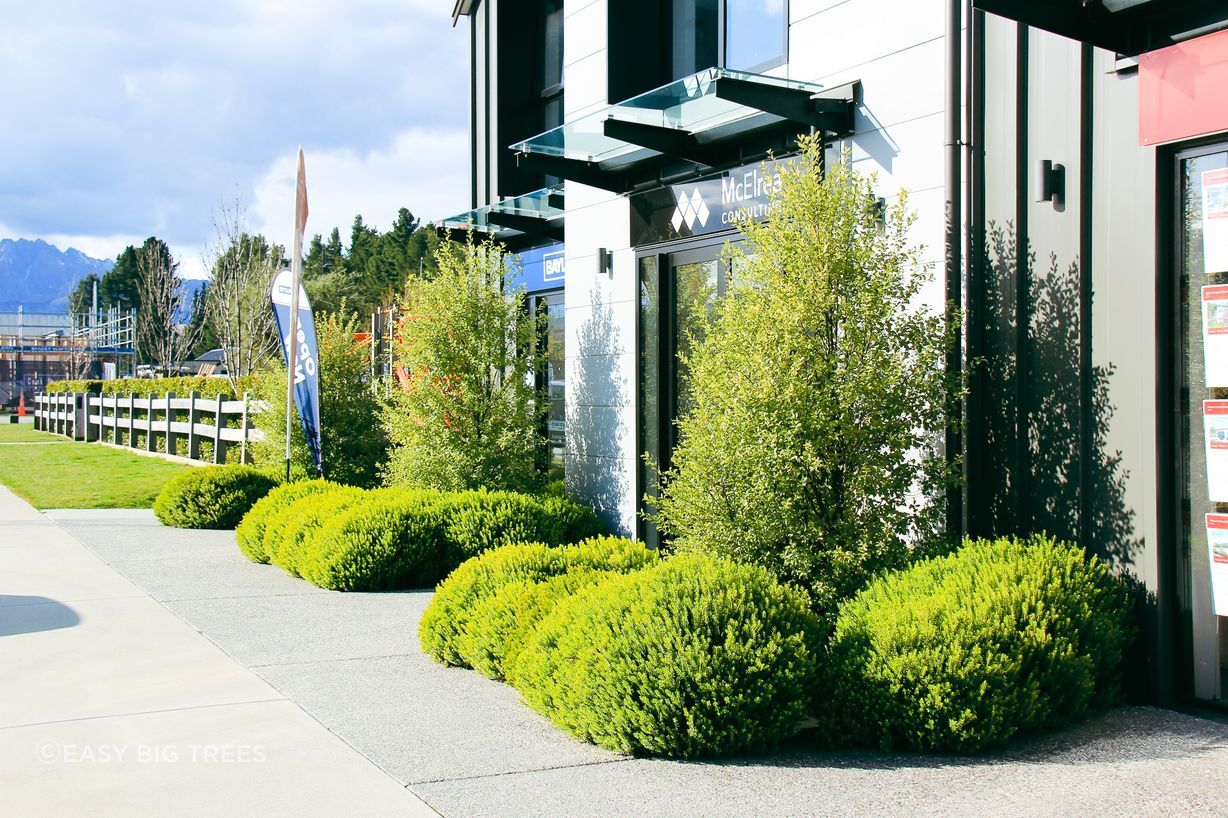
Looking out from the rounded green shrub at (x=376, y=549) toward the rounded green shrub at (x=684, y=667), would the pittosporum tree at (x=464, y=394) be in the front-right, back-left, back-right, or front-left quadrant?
back-left

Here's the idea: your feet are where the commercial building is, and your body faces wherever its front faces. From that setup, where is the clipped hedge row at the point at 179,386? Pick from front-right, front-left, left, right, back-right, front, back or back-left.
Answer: right

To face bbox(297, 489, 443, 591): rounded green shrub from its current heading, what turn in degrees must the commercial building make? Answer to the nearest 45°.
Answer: approximately 45° to its right

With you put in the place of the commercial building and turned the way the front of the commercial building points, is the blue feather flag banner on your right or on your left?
on your right

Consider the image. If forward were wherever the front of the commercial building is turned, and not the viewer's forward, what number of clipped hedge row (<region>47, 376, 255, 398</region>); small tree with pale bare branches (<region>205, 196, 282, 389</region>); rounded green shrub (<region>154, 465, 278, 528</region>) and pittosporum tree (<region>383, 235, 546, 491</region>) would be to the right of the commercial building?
4

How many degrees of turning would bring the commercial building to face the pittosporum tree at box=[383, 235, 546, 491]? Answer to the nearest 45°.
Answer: approximately 90° to its right

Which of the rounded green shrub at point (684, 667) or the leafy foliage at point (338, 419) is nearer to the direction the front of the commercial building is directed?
the rounded green shrub

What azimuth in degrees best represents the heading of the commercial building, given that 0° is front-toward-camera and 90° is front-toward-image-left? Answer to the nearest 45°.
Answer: approximately 45°

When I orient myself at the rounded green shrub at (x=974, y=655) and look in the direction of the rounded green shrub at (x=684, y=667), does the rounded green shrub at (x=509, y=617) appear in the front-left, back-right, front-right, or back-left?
front-right

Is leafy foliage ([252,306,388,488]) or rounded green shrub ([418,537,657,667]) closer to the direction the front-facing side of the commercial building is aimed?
the rounded green shrub

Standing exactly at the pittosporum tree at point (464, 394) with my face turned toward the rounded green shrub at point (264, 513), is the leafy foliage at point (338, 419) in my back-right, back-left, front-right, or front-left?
front-right
